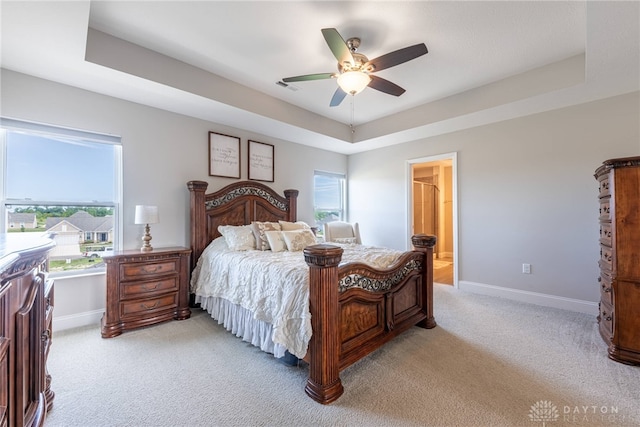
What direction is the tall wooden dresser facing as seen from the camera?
to the viewer's left

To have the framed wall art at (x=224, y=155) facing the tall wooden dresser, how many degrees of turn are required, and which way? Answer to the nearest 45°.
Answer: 0° — it already faces it

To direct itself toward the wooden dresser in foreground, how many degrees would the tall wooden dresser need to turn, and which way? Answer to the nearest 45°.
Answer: approximately 45° to its left

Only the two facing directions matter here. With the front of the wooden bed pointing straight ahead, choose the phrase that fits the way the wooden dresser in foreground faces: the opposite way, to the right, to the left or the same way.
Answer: to the left

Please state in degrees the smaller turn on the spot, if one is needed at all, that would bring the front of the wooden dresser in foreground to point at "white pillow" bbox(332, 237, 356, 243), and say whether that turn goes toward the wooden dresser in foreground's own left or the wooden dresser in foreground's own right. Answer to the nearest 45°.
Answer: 0° — it already faces it

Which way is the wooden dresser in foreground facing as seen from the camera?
to the viewer's right

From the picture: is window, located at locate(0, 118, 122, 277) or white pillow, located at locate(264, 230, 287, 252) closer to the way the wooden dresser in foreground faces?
the white pillow

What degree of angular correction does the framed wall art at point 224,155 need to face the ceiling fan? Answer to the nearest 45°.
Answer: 0° — it already faces it

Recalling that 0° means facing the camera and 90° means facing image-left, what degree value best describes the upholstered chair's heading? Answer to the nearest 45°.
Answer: approximately 0°

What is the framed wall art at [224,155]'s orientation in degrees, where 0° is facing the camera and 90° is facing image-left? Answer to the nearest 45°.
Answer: approximately 315°
